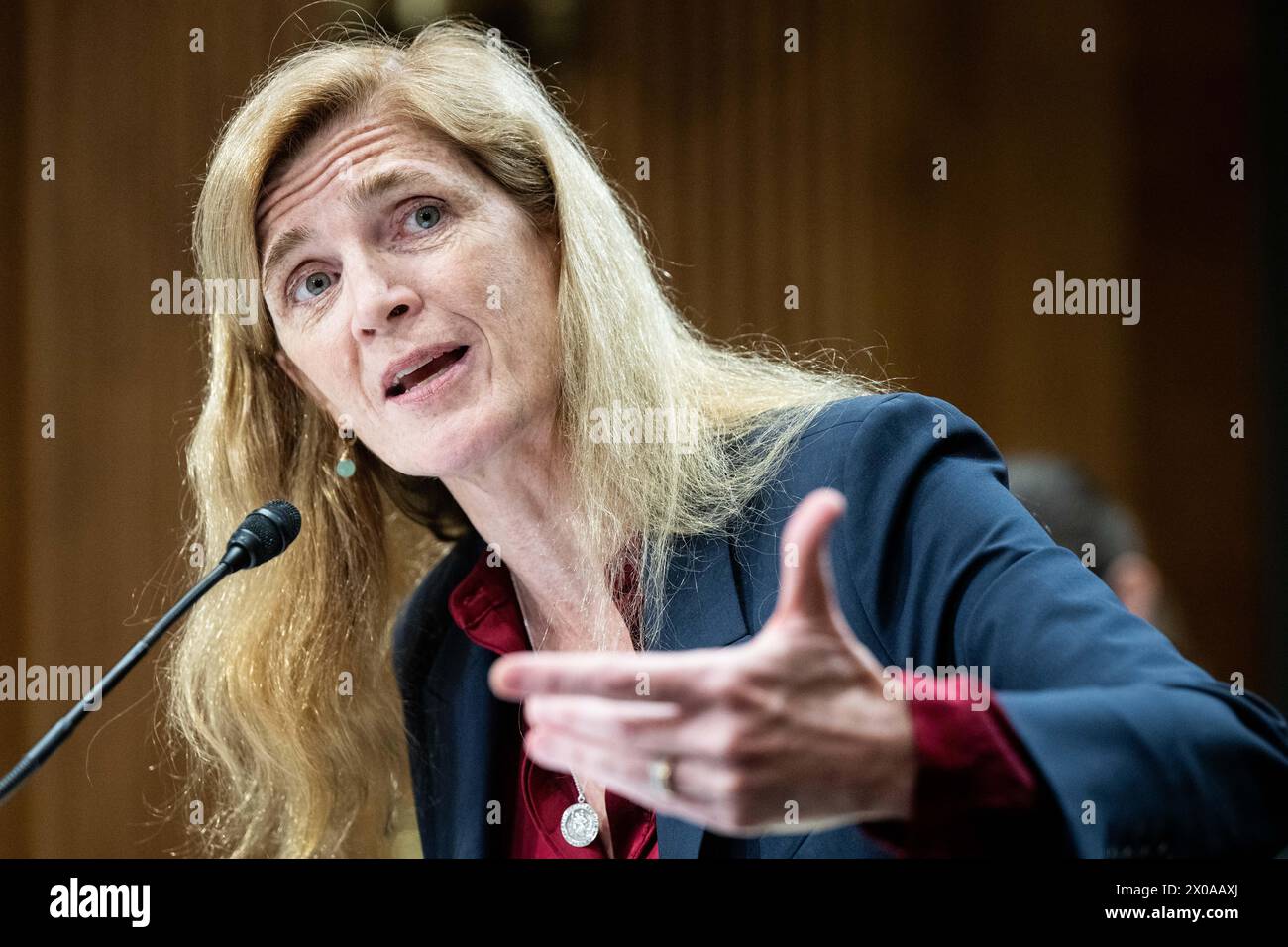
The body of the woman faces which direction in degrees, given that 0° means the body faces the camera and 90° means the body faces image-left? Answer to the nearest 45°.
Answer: approximately 45°

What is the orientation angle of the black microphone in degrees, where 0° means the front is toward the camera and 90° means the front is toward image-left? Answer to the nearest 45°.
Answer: approximately 270°

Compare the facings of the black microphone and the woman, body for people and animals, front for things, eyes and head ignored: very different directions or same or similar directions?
very different directions
